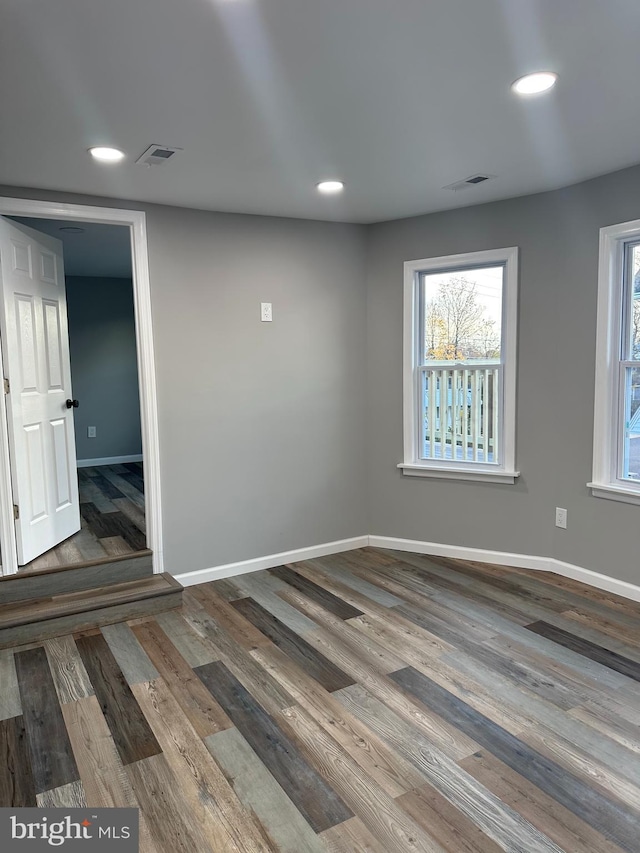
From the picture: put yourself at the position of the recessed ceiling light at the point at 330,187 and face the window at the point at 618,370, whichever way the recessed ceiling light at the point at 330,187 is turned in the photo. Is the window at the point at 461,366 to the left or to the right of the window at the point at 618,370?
left

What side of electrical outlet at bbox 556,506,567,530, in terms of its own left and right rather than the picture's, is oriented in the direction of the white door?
front

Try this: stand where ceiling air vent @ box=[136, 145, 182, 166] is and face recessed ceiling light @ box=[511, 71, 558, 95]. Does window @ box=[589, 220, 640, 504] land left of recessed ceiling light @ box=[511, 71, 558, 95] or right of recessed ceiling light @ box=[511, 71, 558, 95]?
left

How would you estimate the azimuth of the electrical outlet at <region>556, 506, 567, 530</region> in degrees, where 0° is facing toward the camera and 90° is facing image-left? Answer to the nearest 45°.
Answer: approximately 45°

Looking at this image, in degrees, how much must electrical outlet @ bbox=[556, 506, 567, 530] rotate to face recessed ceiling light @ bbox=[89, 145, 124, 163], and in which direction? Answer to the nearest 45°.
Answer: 0° — it already faces it

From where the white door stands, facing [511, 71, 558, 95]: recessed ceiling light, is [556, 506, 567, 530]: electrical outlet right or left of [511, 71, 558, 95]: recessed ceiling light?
left

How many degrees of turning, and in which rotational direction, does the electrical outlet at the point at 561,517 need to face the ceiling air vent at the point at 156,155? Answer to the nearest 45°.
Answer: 0° — it already faces it
